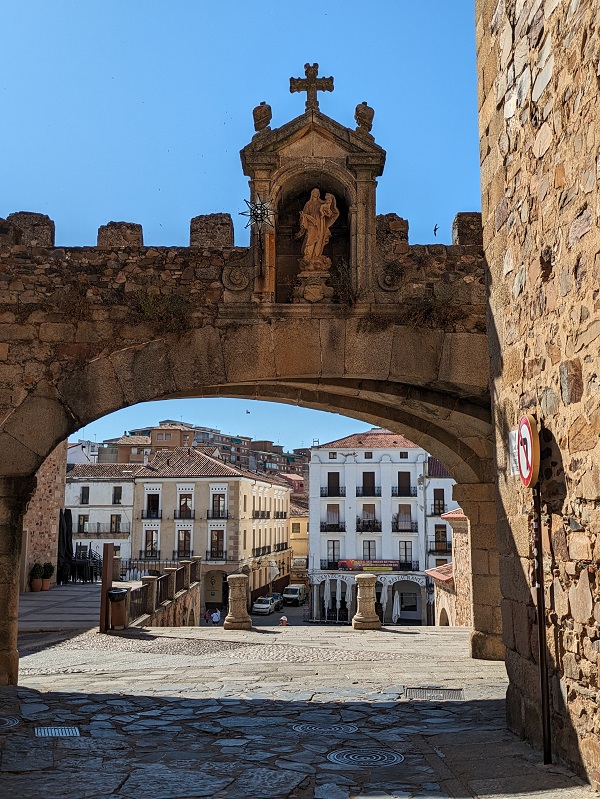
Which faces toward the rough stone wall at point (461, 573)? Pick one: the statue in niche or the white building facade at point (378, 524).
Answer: the white building facade

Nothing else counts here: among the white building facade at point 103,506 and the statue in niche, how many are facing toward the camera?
2

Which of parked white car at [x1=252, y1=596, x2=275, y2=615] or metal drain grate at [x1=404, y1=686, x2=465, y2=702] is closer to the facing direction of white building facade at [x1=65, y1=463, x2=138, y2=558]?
the metal drain grate

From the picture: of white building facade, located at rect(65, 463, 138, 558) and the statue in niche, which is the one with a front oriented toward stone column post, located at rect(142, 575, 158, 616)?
the white building facade

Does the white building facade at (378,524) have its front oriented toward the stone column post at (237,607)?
yes

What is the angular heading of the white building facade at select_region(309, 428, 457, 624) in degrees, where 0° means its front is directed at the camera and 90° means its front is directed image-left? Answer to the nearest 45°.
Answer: approximately 0°

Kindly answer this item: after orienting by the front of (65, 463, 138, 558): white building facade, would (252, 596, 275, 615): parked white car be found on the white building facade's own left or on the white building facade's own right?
on the white building facade's own left

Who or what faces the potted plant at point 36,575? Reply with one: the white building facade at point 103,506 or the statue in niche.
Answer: the white building facade

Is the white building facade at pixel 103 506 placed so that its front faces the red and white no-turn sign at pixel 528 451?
yes

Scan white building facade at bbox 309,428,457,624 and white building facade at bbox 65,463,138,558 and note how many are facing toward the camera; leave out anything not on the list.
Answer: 2

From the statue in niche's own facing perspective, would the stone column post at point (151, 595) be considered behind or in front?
behind

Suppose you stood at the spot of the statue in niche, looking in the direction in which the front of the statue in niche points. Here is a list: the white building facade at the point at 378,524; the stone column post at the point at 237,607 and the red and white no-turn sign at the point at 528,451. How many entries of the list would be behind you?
2

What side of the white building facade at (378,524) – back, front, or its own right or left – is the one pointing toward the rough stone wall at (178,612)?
front

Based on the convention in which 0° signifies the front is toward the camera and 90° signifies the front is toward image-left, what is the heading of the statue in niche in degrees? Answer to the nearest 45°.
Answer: approximately 0°
